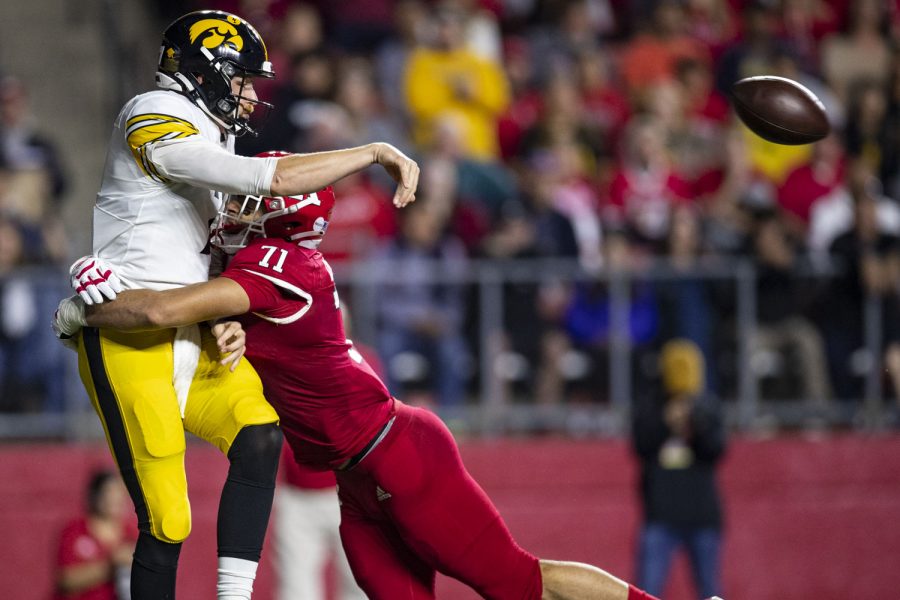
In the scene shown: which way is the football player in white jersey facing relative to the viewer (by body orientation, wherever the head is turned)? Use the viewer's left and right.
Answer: facing to the right of the viewer

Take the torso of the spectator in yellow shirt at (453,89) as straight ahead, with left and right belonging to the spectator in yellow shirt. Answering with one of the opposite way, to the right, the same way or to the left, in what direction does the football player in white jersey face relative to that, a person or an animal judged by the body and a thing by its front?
to the left

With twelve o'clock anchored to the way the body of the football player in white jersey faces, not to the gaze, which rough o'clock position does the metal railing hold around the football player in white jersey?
The metal railing is roughly at 10 o'clock from the football player in white jersey.

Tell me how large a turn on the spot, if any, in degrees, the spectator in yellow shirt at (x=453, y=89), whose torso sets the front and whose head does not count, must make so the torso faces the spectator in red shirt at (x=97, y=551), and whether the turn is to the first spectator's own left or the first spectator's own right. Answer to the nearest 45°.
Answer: approximately 45° to the first spectator's own right

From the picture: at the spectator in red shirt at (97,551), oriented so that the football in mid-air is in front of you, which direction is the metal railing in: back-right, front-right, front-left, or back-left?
front-left

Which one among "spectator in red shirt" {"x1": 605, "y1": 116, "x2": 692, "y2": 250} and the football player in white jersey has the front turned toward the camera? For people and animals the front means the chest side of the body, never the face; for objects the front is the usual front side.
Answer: the spectator in red shirt

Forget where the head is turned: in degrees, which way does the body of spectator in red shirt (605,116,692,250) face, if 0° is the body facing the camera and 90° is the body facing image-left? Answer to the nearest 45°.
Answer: approximately 0°

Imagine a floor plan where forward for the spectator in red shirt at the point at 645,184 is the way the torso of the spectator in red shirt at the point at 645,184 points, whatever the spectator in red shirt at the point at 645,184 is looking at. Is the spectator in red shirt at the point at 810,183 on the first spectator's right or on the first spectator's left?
on the first spectator's left

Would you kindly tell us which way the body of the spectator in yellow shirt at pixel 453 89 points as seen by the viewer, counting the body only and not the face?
toward the camera

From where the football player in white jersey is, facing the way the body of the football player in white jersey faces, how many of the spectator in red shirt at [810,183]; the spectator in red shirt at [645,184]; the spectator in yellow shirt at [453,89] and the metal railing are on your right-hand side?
0

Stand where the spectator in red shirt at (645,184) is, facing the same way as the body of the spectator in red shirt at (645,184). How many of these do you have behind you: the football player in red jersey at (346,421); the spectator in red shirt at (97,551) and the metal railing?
0

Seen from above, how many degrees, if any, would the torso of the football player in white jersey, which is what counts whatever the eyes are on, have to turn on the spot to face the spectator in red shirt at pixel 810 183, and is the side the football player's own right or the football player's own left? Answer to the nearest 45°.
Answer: approximately 45° to the football player's own left

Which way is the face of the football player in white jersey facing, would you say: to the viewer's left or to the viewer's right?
to the viewer's right

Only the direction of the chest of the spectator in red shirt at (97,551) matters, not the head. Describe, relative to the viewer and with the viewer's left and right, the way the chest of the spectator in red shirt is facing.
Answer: facing the viewer and to the right of the viewer

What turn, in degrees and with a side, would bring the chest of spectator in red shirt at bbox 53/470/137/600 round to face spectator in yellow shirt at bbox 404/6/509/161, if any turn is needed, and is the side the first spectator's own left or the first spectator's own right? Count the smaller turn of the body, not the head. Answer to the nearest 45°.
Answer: approximately 90° to the first spectator's own left

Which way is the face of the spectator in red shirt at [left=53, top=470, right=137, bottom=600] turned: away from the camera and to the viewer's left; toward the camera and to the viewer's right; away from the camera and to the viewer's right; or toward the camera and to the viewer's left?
toward the camera and to the viewer's right

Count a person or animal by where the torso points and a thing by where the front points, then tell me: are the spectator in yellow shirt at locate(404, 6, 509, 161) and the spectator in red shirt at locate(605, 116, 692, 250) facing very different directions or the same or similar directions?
same or similar directions
